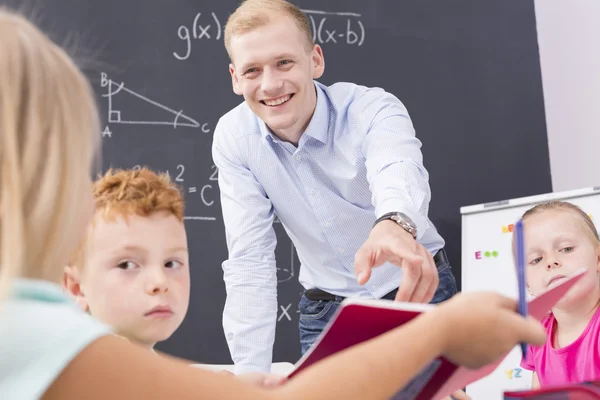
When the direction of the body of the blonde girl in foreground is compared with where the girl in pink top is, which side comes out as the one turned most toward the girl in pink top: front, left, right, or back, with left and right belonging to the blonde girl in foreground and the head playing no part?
front

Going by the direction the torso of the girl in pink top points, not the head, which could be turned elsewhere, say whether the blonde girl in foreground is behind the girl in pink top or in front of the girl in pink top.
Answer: in front

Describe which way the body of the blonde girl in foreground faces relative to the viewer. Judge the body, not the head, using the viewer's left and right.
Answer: facing away from the viewer and to the right of the viewer

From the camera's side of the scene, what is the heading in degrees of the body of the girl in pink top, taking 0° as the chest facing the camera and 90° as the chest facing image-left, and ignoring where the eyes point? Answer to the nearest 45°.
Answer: approximately 45°

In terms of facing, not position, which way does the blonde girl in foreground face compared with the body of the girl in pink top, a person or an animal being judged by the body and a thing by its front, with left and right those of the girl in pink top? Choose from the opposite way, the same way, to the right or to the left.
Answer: the opposite way

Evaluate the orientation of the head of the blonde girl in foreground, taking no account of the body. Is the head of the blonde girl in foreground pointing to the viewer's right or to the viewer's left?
to the viewer's right
